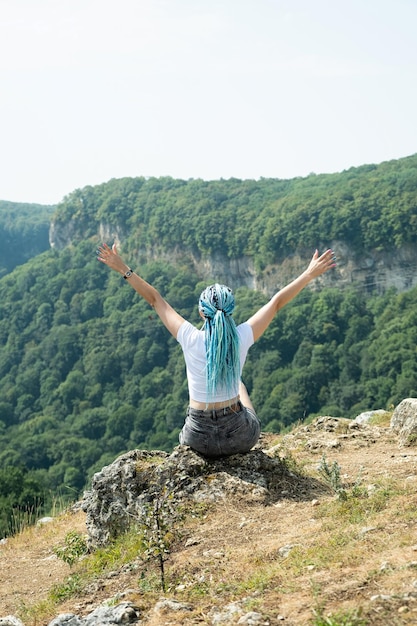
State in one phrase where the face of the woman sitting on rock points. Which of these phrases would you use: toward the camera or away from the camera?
away from the camera

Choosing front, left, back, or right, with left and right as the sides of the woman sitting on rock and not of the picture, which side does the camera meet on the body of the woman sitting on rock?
back

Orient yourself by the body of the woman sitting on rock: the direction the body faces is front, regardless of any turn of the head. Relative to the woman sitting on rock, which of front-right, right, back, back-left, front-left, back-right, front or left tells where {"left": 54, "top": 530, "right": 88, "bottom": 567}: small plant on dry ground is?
left

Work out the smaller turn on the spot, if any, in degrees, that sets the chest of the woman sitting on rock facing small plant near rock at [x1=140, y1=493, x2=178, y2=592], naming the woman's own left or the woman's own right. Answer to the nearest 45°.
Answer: approximately 135° to the woman's own left
